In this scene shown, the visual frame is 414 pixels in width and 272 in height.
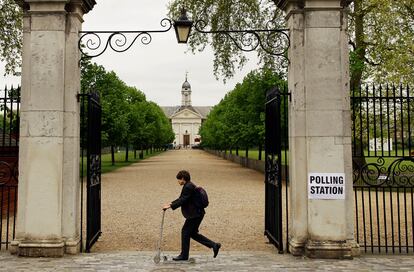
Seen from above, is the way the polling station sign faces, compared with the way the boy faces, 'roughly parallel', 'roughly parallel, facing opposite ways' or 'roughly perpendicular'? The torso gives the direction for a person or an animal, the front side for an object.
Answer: roughly perpendicular

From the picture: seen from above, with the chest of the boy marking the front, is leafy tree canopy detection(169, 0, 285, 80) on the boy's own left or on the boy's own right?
on the boy's own right

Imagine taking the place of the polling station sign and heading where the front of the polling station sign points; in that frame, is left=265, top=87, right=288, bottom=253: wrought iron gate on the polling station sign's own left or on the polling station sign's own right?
on the polling station sign's own right

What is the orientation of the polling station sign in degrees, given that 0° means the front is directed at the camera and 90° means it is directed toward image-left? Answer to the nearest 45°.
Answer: approximately 0°

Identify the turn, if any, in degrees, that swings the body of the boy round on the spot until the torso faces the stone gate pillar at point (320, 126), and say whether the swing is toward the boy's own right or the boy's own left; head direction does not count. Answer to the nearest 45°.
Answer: approximately 180°

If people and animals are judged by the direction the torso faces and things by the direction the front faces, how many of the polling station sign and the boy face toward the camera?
1

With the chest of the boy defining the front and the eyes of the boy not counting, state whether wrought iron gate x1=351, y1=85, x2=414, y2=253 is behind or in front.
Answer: behind

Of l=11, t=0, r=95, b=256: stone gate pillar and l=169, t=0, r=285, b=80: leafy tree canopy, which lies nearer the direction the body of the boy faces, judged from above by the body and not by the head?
the stone gate pillar

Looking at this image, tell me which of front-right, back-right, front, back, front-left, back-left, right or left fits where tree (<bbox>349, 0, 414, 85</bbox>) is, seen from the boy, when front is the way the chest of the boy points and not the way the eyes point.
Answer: back-right

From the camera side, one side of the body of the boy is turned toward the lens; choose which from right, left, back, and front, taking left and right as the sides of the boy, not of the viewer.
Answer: left

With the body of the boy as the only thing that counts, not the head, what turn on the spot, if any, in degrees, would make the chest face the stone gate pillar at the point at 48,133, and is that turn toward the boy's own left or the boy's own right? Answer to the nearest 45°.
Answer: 0° — they already face it
